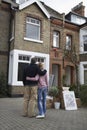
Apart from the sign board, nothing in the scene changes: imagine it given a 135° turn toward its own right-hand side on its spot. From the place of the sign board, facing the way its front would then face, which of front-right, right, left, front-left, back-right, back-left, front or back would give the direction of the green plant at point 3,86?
front

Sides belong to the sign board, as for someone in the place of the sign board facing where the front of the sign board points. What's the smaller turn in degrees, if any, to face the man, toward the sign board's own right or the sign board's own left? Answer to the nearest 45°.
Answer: approximately 45° to the sign board's own right

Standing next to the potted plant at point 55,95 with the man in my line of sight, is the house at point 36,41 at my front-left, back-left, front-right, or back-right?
back-right

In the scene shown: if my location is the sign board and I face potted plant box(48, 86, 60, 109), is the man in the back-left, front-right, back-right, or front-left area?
front-left

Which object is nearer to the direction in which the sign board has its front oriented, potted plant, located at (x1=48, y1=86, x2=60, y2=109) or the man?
the man

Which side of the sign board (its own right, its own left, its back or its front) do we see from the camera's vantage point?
front

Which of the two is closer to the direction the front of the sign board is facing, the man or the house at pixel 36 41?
the man

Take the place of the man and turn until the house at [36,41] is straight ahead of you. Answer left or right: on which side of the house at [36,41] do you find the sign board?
right

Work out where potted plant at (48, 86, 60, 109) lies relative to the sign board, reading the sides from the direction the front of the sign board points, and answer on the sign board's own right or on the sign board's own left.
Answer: on the sign board's own right

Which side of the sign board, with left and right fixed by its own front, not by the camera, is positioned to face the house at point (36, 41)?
back
